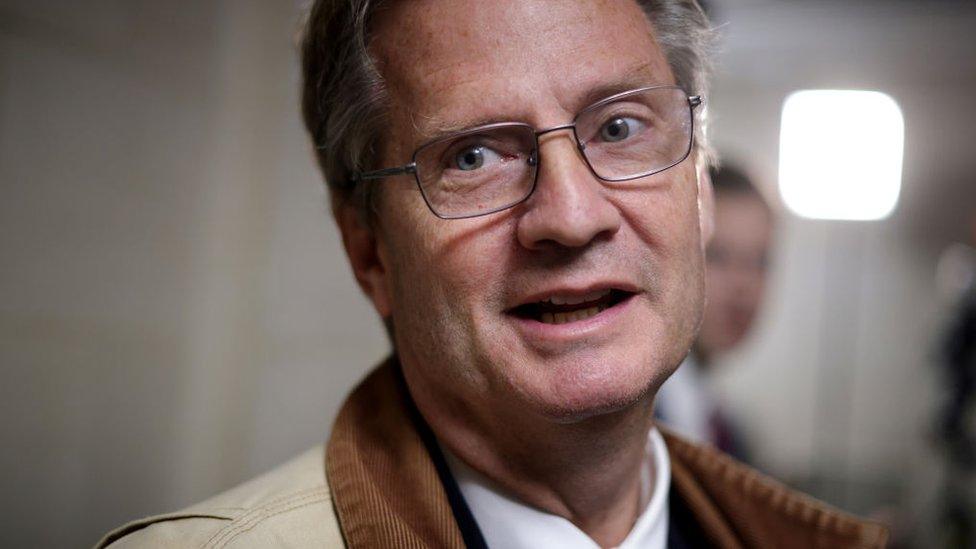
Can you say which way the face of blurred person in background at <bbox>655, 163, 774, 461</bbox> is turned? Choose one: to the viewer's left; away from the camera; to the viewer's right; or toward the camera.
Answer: toward the camera

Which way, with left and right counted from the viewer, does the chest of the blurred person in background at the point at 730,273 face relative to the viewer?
facing the viewer

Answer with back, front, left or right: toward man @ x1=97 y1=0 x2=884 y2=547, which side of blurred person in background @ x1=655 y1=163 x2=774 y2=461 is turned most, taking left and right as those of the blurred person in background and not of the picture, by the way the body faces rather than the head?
front

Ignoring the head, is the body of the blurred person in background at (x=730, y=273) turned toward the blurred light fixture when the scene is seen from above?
no

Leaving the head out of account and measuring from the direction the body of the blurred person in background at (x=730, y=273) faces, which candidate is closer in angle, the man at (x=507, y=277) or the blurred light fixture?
the man
